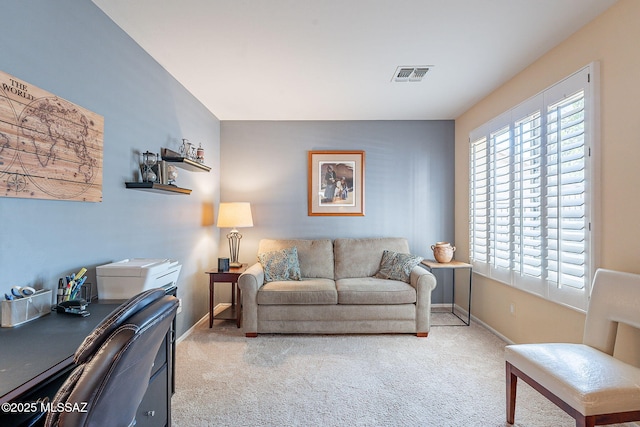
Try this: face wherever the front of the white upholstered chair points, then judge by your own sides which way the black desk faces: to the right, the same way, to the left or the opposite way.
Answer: the opposite way

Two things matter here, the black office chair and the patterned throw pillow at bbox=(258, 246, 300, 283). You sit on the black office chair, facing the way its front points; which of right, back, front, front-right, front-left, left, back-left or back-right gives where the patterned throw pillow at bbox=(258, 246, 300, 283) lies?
right

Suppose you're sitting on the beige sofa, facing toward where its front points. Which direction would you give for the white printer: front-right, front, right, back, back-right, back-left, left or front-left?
front-right

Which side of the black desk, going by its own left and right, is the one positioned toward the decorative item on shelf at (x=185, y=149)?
left

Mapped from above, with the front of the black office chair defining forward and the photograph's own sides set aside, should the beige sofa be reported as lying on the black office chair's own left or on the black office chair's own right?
on the black office chair's own right

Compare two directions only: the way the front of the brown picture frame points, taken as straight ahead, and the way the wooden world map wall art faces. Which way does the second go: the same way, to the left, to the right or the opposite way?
to the left

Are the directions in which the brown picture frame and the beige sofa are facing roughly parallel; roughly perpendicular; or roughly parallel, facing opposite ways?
roughly parallel

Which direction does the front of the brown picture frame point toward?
toward the camera

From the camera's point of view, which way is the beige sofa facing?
toward the camera

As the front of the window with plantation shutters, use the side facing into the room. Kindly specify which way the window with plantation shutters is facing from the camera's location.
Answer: facing the viewer and to the left of the viewer

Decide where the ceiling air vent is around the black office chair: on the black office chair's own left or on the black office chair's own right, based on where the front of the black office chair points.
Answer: on the black office chair's own right

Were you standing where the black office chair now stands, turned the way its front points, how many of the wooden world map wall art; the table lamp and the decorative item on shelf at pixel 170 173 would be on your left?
0

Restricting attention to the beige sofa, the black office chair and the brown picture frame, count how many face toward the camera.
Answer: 2

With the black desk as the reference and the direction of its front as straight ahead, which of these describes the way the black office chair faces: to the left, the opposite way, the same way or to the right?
the opposite way

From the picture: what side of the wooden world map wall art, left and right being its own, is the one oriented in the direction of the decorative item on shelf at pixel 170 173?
left

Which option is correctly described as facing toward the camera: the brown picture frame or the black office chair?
the brown picture frame

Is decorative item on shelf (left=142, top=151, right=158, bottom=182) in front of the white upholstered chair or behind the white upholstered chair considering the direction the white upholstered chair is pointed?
in front

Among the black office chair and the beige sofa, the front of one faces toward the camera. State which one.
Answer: the beige sofa
